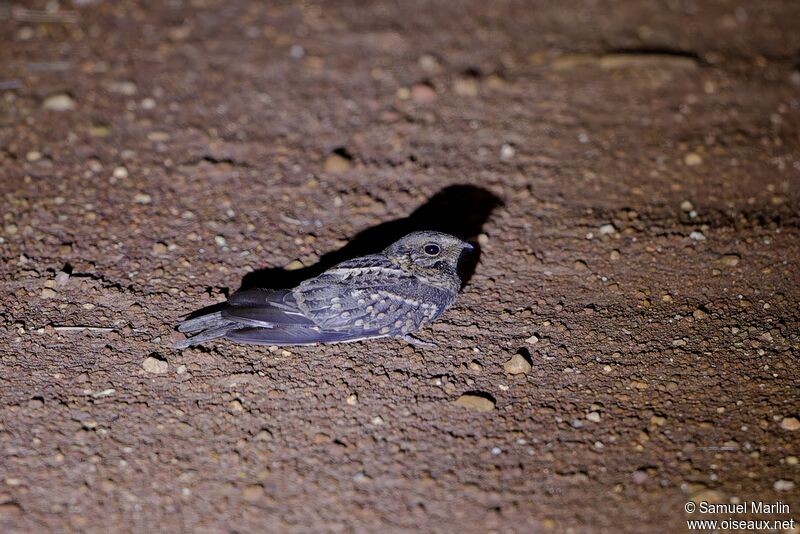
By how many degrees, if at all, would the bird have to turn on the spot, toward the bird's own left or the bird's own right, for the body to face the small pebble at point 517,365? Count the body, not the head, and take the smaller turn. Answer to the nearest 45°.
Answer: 0° — it already faces it

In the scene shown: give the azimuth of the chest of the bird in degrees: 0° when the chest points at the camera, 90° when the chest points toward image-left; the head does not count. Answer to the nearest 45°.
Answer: approximately 270°

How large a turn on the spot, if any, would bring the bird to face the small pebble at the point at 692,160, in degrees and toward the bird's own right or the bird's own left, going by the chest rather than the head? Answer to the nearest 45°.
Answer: approximately 45° to the bird's own left

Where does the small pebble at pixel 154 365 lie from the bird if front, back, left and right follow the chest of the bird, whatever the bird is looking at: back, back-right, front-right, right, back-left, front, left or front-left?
back

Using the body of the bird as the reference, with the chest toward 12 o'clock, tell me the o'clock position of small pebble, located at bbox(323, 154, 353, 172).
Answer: The small pebble is roughly at 9 o'clock from the bird.

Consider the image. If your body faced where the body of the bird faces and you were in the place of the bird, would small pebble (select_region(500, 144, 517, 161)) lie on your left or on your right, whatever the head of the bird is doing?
on your left
